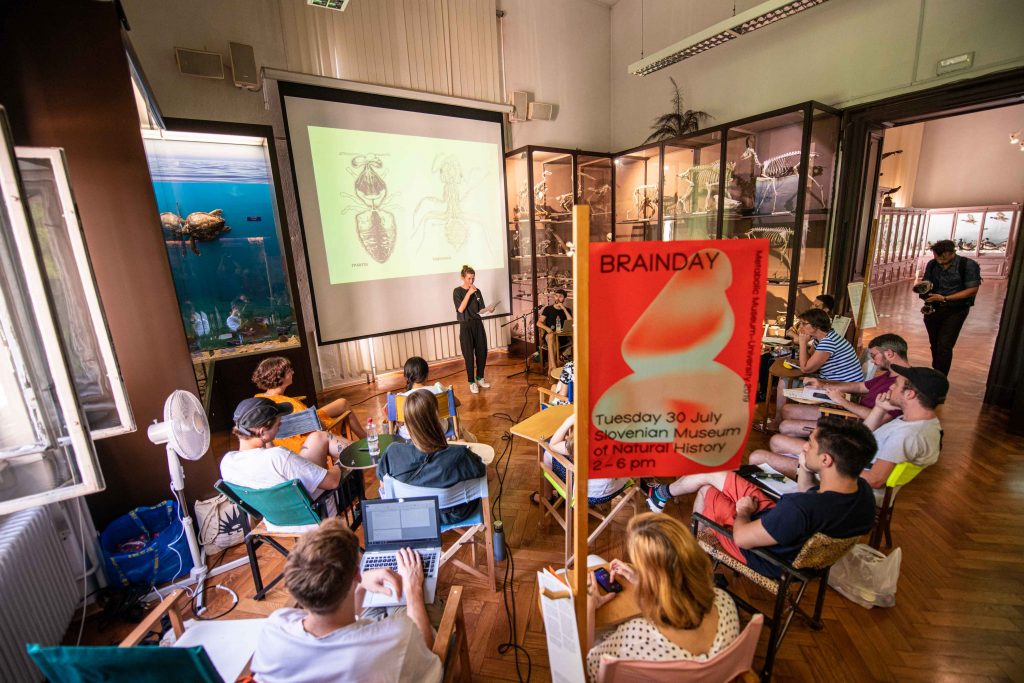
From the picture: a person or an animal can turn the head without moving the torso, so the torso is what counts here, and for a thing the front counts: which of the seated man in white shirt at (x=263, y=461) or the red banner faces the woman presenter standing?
the seated man in white shirt

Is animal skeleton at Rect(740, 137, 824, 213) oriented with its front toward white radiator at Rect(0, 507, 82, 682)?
no

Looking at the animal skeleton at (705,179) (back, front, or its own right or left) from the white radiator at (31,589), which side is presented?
left

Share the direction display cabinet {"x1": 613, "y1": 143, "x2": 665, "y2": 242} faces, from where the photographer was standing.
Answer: facing the viewer and to the left of the viewer

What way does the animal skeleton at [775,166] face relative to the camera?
to the viewer's left

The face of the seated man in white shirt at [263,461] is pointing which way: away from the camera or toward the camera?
away from the camera

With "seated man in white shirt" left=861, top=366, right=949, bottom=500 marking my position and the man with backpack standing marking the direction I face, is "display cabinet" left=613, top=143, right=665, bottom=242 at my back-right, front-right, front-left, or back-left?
front-left

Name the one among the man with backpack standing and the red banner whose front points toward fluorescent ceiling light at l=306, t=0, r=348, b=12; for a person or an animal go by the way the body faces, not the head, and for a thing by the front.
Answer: the man with backpack standing

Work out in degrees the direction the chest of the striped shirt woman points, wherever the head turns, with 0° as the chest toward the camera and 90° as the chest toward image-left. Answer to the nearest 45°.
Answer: approximately 90°

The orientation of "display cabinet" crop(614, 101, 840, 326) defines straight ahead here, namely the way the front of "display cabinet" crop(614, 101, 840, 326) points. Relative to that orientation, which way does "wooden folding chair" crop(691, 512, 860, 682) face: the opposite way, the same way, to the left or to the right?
to the right

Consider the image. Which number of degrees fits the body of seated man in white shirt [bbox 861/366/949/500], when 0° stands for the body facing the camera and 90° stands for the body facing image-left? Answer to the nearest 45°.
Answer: approximately 90°

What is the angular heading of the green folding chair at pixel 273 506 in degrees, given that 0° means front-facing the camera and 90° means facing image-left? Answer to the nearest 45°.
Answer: approximately 225°

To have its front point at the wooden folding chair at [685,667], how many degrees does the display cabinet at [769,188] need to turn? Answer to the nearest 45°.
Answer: approximately 45° to its left

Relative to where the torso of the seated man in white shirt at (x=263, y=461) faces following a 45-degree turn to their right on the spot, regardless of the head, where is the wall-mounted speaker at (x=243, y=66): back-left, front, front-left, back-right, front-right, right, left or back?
left

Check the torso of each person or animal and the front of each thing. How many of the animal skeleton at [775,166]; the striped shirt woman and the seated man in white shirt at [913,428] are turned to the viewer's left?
3

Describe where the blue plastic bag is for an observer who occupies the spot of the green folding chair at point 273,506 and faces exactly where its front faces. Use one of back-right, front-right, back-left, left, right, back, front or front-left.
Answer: left

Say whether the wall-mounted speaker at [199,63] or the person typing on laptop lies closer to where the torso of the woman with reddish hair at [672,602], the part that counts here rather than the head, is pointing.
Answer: the wall-mounted speaker

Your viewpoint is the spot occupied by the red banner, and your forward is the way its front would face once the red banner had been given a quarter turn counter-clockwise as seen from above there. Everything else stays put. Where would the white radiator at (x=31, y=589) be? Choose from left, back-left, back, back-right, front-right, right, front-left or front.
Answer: back

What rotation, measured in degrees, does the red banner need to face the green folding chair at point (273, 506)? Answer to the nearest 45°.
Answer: approximately 90° to its right

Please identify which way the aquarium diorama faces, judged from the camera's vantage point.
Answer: facing the viewer and to the right of the viewer

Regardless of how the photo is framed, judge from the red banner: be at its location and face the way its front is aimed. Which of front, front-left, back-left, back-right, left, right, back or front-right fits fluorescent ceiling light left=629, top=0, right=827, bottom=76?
back
